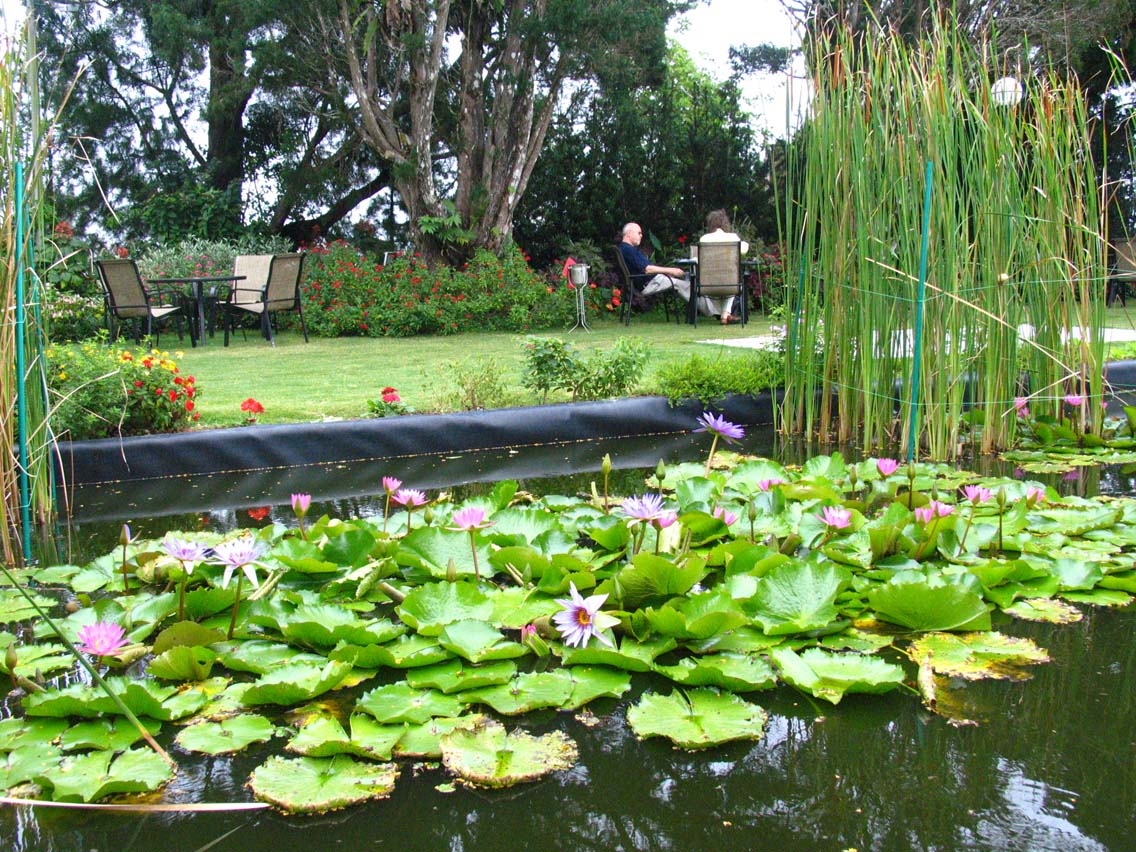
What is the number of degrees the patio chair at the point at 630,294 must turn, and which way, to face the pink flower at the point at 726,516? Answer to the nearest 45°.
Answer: approximately 90° to its right

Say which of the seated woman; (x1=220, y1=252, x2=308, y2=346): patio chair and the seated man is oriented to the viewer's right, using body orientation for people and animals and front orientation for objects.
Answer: the seated man

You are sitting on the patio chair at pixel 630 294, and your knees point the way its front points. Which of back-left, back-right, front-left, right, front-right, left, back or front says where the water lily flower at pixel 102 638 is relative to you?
right

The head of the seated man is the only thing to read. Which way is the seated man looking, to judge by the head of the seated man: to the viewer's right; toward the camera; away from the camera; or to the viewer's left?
to the viewer's right

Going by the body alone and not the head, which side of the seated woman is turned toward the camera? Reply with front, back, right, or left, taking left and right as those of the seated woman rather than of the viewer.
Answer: back

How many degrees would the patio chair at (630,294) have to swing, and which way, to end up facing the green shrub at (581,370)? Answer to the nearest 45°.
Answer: approximately 90° to its right

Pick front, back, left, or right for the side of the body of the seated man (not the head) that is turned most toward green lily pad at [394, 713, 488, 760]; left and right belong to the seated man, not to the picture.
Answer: right

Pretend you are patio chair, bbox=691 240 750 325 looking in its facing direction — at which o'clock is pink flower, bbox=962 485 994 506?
The pink flower is roughly at 6 o'clock from the patio chair.

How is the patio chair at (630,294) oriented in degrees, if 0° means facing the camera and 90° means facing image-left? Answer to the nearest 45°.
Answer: approximately 270°

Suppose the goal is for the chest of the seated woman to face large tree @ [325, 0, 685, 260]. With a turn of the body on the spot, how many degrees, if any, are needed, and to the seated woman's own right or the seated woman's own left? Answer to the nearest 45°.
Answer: approximately 90° to the seated woman's own left

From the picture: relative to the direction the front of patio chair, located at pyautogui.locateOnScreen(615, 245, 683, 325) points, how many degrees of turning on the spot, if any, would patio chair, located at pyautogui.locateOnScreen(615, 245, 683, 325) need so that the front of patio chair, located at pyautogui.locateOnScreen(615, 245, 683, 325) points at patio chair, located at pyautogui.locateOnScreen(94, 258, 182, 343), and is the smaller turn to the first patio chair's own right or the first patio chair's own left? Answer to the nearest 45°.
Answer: approximately 135° to the first patio chair's own right

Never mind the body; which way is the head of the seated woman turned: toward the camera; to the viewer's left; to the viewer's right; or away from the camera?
away from the camera

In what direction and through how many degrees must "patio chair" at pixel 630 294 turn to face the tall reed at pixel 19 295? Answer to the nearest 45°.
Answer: approximately 90° to its right

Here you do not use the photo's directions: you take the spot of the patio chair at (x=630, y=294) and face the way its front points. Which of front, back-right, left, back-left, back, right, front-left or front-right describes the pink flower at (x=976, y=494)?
right

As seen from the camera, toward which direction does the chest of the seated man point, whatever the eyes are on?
to the viewer's right

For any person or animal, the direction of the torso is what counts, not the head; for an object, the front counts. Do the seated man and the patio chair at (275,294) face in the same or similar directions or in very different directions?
very different directions

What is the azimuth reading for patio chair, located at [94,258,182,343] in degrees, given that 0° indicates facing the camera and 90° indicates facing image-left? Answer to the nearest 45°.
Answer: approximately 225°

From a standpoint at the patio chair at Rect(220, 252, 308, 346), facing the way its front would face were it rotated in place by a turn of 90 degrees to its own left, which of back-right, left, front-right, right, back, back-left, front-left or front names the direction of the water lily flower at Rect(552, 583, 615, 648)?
front-left

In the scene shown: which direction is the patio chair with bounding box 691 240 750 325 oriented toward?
away from the camera
